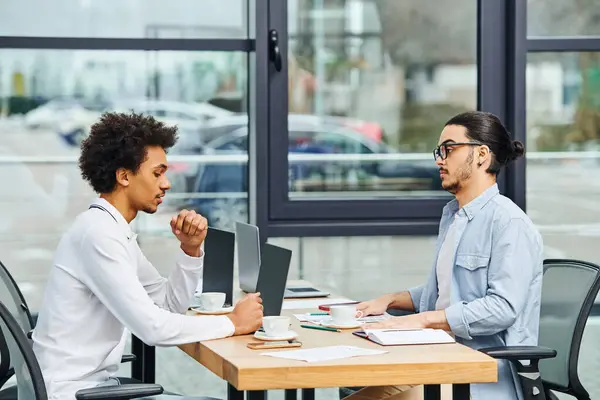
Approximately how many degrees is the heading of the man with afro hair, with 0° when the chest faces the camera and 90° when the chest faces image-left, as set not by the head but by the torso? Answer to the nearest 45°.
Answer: approximately 270°

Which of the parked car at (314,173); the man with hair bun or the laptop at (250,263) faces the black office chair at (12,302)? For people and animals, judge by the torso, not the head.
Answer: the man with hair bun

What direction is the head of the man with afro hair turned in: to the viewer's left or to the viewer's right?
to the viewer's right

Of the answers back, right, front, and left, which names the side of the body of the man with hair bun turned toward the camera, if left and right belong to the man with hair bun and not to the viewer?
left

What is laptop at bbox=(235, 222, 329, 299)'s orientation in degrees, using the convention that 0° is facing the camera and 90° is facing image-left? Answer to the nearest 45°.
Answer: approximately 270°

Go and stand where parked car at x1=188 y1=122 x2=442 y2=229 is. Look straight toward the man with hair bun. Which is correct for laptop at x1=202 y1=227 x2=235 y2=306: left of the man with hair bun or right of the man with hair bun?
right
